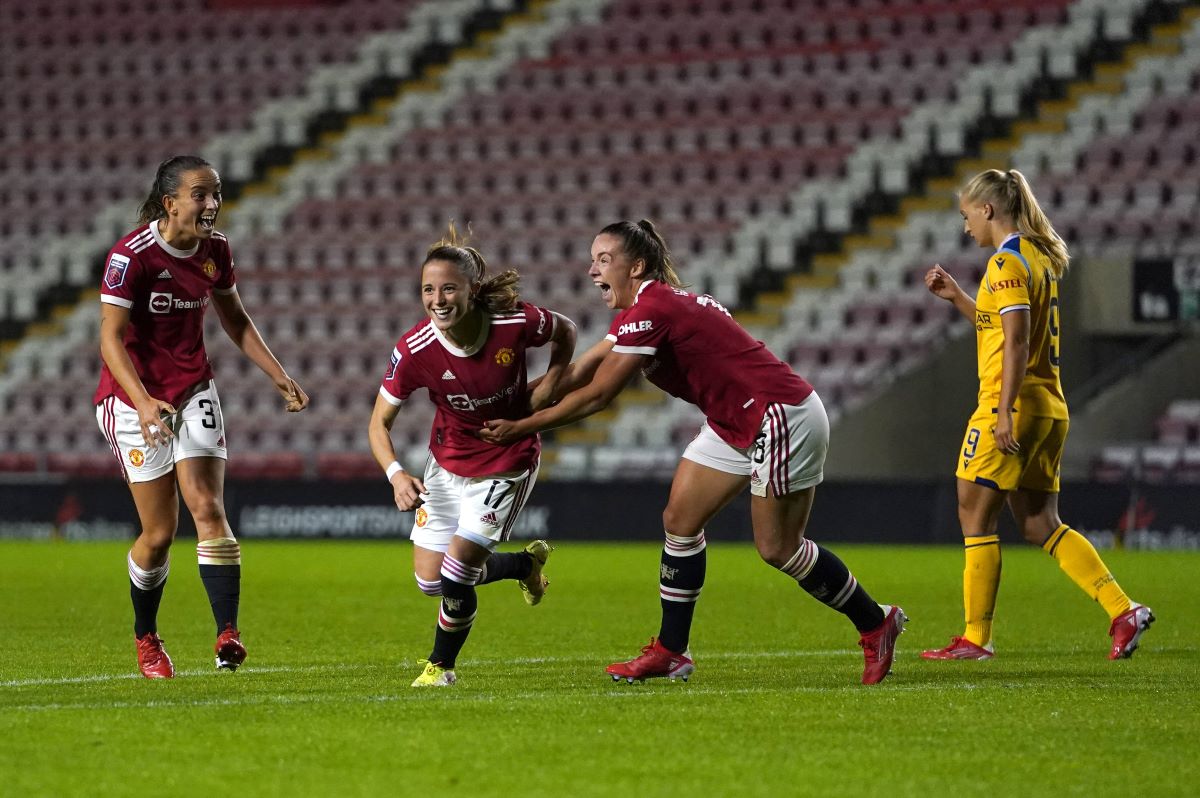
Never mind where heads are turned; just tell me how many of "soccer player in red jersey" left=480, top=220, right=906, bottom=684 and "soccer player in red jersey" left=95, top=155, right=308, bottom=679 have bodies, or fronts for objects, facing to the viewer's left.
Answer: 1

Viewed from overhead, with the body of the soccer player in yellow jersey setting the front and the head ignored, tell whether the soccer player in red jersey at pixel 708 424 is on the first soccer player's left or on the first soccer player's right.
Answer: on the first soccer player's left

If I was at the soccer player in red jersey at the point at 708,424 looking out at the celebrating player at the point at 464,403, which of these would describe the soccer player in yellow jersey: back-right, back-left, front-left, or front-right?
back-right

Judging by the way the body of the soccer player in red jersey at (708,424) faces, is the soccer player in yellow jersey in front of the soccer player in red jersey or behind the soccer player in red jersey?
behind

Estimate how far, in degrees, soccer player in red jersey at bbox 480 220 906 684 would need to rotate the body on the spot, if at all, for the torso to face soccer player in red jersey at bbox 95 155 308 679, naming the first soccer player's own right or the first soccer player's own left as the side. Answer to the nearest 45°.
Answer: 0° — they already face them

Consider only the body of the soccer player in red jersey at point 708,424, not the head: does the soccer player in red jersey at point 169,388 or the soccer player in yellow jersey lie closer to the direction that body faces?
the soccer player in red jersey

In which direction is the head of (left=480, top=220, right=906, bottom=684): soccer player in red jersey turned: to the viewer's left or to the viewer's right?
to the viewer's left

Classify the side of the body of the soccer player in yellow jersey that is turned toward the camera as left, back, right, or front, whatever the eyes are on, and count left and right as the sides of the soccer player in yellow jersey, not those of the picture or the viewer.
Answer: left

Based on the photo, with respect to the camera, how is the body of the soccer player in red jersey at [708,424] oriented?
to the viewer's left

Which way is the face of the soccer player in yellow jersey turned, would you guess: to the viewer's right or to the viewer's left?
to the viewer's left

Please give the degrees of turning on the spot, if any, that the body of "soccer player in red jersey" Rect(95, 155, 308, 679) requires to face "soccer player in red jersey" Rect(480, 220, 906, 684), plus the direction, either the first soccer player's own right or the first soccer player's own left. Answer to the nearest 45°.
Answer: approximately 45° to the first soccer player's own left

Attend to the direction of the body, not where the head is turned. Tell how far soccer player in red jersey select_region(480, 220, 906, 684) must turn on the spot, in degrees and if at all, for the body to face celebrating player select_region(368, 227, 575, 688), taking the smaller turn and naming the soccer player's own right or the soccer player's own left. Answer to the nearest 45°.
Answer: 0° — they already face them
